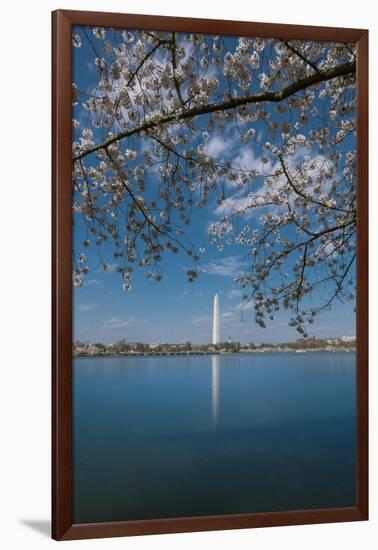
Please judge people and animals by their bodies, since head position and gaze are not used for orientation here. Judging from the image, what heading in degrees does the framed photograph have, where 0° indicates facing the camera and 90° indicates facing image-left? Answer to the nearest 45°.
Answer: approximately 315°
